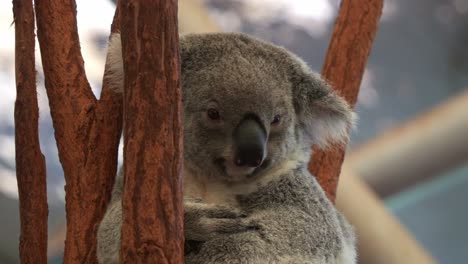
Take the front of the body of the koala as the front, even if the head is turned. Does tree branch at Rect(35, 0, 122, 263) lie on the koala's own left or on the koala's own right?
on the koala's own right

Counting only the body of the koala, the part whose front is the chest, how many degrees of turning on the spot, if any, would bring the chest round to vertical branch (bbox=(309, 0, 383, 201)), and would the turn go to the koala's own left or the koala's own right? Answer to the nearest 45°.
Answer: approximately 135° to the koala's own left

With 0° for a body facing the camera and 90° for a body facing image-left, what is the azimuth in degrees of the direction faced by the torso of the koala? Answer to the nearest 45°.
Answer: approximately 0°

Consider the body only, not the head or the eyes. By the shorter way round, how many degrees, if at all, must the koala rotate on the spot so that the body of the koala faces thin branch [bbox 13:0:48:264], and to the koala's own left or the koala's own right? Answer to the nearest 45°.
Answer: approximately 90° to the koala's own right
